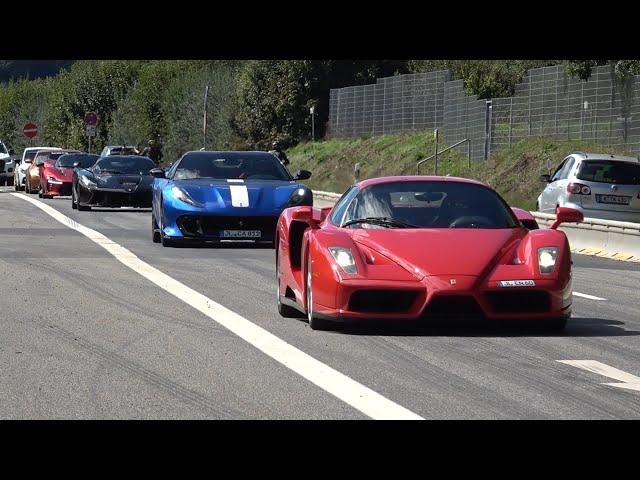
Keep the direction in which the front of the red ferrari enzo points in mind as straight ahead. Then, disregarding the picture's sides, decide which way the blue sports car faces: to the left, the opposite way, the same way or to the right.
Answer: the same way

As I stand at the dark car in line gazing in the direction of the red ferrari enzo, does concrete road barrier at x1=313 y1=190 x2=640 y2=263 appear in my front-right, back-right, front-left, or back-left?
front-left

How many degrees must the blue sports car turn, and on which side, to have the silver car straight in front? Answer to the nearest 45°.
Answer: approximately 135° to its left

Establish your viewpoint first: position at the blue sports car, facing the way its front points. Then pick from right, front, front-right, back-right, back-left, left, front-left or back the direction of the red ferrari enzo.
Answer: front

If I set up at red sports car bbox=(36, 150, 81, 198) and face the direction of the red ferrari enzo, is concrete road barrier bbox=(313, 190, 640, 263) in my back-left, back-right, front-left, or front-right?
front-left

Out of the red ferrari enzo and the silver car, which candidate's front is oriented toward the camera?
the red ferrari enzo

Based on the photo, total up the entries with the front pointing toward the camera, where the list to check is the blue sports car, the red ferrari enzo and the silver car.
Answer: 2

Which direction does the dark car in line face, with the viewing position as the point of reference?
facing the viewer and to the right of the viewer

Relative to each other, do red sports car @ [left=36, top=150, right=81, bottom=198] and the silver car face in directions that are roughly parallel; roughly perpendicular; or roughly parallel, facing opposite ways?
roughly parallel, facing opposite ways

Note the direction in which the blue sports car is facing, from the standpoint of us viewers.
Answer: facing the viewer

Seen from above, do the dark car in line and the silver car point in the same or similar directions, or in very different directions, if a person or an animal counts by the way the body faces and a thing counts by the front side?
very different directions

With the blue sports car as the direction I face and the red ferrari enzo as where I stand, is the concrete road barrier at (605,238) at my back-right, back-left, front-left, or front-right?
front-right
